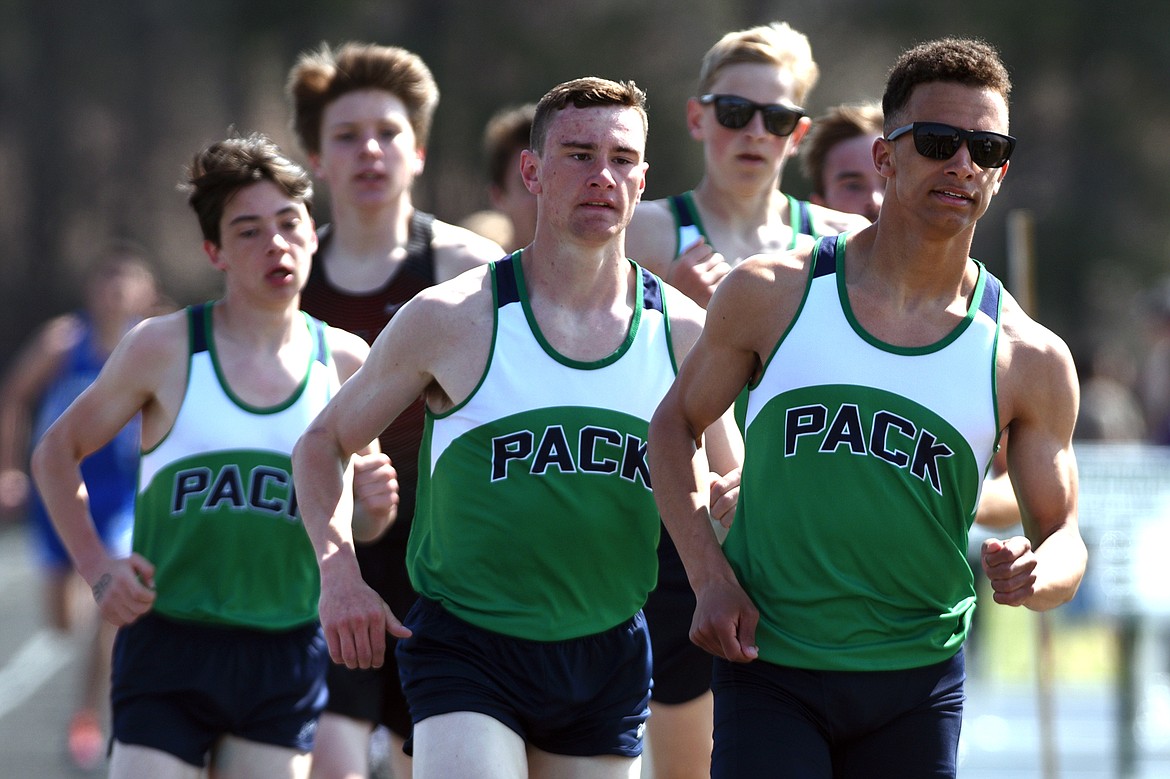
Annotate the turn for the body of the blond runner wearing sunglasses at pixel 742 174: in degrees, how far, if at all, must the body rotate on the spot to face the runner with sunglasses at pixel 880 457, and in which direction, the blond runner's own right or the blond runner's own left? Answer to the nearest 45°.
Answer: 0° — they already face them

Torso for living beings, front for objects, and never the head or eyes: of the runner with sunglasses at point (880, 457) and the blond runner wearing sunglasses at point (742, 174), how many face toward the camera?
2

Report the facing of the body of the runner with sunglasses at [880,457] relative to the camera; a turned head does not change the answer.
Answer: toward the camera

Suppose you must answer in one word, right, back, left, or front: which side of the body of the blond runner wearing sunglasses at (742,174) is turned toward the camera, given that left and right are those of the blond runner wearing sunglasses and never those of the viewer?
front

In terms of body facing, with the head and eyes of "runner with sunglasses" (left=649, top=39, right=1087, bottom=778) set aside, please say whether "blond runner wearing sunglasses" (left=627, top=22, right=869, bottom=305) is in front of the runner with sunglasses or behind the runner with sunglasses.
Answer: behind
